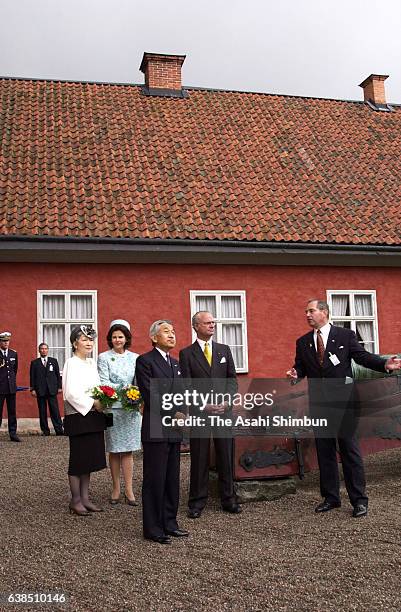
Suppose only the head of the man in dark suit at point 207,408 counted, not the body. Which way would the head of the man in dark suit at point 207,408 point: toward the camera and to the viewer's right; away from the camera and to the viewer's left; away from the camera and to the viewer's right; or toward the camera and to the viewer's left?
toward the camera and to the viewer's right

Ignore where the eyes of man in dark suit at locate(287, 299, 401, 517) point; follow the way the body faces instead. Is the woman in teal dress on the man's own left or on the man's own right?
on the man's own right

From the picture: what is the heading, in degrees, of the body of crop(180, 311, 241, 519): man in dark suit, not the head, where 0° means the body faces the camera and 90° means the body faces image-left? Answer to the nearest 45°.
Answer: approximately 0°

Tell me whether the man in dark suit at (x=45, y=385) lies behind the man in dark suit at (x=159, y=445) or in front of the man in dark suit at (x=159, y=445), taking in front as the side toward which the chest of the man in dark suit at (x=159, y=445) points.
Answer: behind

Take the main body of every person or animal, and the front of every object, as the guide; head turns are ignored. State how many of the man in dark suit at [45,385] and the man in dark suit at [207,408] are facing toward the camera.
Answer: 2

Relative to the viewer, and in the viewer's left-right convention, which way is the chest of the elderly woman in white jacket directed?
facing the viewer and to the right of the viewer

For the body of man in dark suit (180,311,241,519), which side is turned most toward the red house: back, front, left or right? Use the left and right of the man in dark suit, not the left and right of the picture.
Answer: back

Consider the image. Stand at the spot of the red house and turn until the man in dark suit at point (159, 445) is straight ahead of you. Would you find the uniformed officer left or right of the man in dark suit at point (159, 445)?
right

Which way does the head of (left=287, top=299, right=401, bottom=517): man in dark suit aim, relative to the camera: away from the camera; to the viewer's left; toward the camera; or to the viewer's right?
to the viewer's left

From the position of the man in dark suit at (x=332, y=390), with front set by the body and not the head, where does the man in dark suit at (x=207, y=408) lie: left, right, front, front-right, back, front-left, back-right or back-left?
front-right

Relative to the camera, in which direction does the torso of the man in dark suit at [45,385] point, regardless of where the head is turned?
toward the camera

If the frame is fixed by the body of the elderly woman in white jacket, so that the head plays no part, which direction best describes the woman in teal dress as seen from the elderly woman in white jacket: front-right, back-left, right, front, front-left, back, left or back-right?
left

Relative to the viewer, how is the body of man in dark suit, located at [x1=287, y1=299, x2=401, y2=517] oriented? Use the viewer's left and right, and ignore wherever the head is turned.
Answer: facing the viewer and to the left of the viewer

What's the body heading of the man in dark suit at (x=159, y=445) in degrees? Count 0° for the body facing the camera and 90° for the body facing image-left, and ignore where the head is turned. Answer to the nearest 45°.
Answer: approximately 315°
